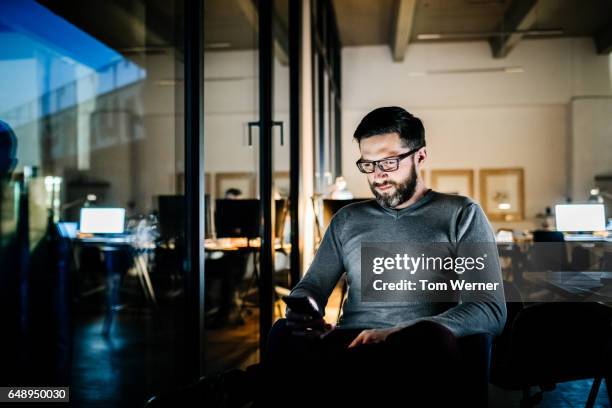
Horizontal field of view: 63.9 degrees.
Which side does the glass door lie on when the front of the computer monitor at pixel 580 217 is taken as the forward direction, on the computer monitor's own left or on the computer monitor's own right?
on the computer monitor's own right

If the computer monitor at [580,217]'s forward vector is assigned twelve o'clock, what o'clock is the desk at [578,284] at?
The desk is roughly at 12 o'clock from the computer monitor.

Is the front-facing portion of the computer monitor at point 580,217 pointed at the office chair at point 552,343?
yes

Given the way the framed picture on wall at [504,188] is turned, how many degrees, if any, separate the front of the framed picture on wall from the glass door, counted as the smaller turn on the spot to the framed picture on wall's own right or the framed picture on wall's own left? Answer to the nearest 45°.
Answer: approximately 45° to the framed picture on wall's own right

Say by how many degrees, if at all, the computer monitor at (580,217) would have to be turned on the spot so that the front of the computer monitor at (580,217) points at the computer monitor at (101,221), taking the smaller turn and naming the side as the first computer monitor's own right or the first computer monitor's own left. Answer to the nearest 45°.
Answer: approximately 90° to the first computer monitor's own right

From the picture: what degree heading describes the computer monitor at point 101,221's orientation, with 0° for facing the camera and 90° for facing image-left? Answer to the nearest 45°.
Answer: approximately 0°

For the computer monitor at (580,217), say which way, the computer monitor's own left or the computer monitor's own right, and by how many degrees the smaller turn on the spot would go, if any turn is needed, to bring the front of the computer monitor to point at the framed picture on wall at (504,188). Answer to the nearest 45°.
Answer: approximately 180°

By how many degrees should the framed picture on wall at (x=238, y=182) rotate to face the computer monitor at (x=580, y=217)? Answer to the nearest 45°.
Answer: approximately 45° to its left

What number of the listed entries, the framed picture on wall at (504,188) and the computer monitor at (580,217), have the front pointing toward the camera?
2

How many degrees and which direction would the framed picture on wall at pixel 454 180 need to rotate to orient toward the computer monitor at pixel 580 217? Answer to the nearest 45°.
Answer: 0° — it already faces it

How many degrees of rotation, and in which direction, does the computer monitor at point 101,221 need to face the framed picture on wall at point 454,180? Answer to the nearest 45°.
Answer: approximately 90° to its left

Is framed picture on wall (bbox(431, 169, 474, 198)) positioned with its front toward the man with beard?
yes

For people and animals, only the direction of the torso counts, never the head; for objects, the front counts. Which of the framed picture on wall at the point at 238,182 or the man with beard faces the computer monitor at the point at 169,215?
the framed picture on wall

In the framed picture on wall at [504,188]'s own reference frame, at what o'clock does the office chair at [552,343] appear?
The office chair is roughly at 12 o'clock from the framed picture on wall.
